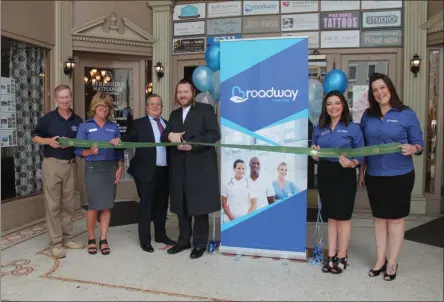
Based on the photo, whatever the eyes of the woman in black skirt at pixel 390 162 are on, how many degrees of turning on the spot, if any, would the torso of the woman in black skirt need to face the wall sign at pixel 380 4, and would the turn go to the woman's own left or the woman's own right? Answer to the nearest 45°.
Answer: approximately 135° to the woman's own right

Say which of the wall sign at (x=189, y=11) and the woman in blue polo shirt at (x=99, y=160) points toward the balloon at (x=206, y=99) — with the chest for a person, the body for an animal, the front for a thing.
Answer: the wall sign

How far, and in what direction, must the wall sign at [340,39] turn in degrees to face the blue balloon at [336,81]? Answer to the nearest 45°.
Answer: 0° — it already faces it

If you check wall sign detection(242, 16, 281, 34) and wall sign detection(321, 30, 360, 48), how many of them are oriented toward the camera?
2

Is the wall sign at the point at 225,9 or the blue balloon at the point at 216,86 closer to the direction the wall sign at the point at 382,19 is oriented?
the blue balloon

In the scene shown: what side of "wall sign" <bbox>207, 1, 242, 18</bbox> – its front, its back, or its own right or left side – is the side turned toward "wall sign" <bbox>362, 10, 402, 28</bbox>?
left

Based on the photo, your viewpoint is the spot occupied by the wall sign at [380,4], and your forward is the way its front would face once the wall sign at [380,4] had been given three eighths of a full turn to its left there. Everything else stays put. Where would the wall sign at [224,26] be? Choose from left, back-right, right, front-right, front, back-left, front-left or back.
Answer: back-left

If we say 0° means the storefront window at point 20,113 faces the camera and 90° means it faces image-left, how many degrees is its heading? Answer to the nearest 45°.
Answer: approximately 315°

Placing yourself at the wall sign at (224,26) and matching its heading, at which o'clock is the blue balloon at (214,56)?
The blue balloon is roughly at 12 o'clock from the wall sign.
